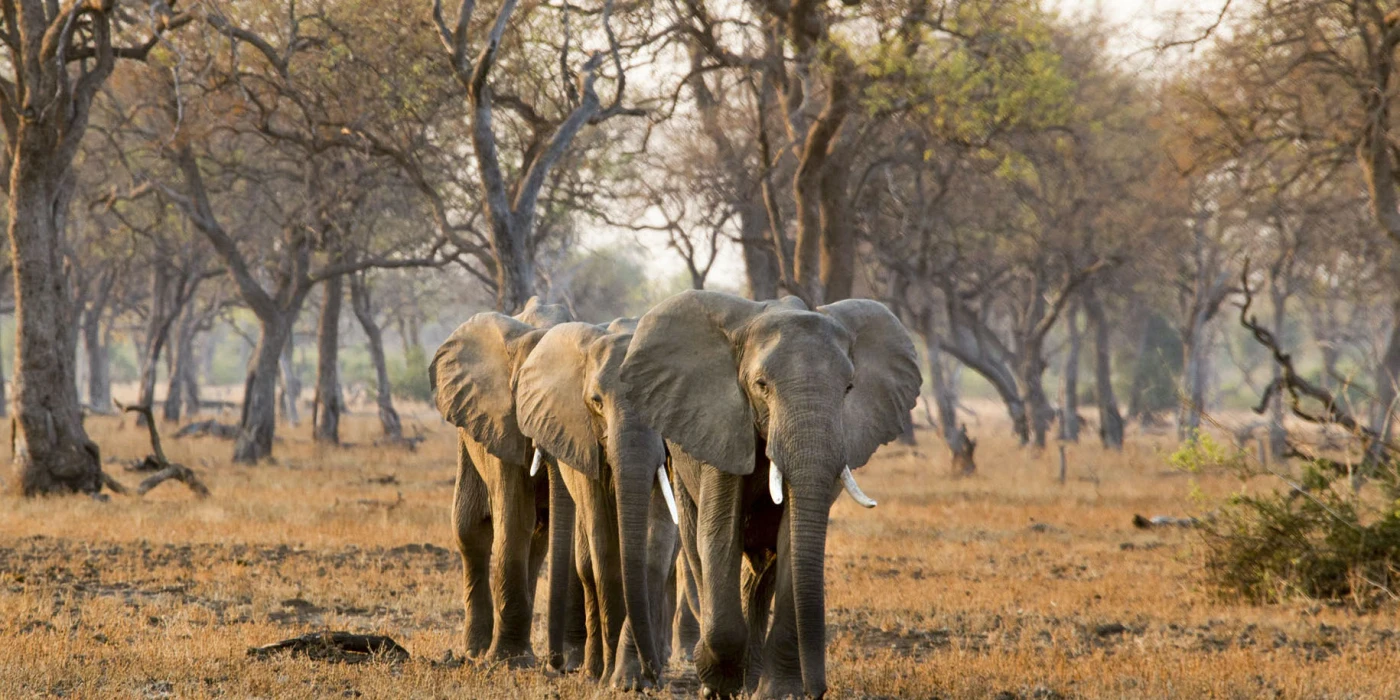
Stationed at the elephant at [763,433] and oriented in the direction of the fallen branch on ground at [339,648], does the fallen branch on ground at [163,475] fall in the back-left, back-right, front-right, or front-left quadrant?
front-right

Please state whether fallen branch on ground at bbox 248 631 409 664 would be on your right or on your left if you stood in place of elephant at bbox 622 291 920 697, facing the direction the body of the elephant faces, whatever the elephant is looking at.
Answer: on your right

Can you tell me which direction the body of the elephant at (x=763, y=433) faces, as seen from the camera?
toward the camera

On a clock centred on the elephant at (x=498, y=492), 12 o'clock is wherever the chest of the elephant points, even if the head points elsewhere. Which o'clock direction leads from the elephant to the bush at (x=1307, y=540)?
The bush is roughly at 10 o'clock from the elephant.

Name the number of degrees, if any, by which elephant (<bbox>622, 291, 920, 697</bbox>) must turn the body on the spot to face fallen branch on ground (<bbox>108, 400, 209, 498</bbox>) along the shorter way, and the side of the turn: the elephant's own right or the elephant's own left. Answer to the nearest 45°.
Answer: approximately 135° to the elephant's own right

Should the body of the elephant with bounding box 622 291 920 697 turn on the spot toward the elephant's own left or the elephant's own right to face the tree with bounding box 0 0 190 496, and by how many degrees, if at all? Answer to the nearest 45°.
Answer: approximately 135° to the elephant's own right

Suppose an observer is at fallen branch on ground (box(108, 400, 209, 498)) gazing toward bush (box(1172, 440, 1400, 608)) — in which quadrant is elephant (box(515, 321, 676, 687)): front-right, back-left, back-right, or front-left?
front-right

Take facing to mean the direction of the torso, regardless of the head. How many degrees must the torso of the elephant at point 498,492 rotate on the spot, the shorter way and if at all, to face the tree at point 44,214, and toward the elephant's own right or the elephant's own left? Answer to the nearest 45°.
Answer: approximately 180°

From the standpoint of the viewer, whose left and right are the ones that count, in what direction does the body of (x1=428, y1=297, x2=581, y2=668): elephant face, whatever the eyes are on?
facing the viewer and to the right of the viewer

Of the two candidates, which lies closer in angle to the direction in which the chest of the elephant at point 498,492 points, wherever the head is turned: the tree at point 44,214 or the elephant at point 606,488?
the elephant
